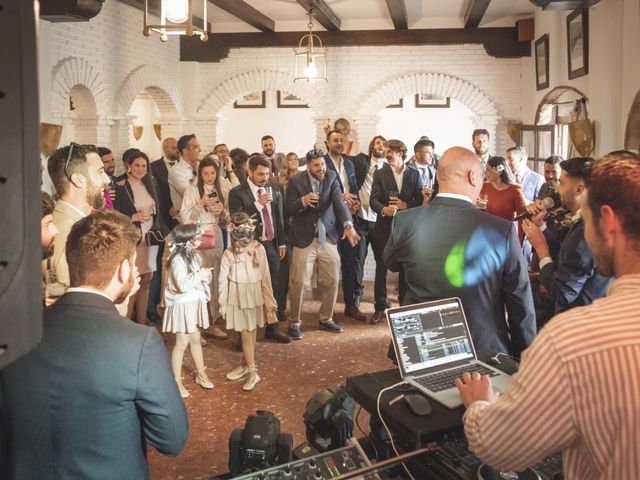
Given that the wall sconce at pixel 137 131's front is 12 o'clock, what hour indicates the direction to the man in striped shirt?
The man in striped shirt is roughly at 12 o'clock from the wall sconce.

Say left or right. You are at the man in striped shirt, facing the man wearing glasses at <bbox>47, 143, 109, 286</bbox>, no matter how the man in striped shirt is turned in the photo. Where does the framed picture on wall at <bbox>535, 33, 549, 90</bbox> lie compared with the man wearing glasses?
right

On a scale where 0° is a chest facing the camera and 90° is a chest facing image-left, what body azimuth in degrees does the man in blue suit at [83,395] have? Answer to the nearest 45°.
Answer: approximately 225°

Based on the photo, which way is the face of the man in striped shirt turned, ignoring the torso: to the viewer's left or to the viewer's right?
to the viewer's left

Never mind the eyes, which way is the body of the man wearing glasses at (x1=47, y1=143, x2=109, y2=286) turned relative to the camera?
to the viewer's right

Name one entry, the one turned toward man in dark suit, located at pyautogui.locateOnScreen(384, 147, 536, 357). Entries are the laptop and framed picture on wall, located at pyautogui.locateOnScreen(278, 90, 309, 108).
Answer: the framed picture on wall

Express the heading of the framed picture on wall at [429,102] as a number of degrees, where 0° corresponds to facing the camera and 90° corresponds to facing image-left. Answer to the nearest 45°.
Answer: approximately 0°

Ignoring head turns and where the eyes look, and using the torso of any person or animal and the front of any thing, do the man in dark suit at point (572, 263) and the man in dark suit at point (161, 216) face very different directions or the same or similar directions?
very different directions

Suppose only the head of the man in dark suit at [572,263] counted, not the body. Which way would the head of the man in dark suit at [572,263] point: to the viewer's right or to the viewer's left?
to the viewer's left

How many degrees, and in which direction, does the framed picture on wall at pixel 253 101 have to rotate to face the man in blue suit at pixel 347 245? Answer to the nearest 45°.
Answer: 0° — it already faces them
